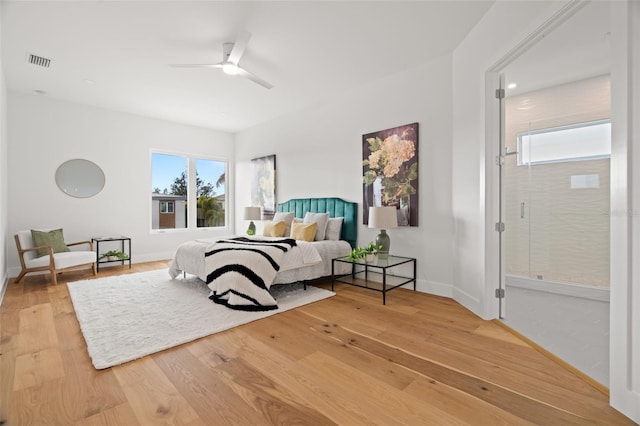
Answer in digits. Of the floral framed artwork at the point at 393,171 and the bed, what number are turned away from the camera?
0

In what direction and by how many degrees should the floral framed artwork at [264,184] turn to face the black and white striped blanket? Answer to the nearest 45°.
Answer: approximately 45° to its left

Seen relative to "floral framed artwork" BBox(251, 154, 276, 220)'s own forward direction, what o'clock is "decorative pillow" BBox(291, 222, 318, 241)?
The decorative pillow is roughly at 10 o'clock from the floral framed artwork.

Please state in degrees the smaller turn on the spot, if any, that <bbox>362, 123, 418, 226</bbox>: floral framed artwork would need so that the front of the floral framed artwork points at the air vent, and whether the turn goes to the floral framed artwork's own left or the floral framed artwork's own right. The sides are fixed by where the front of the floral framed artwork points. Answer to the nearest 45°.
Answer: approximately 45° to the floral framed artwork's own right

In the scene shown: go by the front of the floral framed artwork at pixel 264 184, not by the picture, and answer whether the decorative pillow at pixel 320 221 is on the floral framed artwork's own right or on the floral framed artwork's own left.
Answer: on the floral framed artwork's own left

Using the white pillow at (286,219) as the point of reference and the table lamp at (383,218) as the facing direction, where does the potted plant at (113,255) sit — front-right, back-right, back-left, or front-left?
back-right

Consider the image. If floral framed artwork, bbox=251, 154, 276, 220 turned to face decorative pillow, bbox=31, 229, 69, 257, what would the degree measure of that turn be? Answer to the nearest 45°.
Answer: approximately 45° to its right

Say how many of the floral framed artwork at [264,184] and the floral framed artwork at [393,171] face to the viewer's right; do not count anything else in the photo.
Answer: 0

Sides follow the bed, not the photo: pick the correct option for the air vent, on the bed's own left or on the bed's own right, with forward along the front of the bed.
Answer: on the bed's own right

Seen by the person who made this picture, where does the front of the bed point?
facing the viewer and to the left of the viewer

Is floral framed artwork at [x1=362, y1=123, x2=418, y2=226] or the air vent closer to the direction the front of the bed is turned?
the air vent
